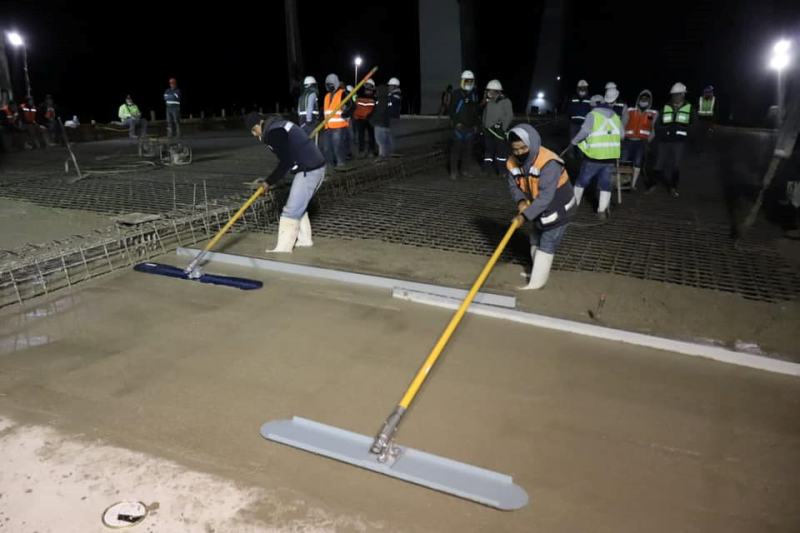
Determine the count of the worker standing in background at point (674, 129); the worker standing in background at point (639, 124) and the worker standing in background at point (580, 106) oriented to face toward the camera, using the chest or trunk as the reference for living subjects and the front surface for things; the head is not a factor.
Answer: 3

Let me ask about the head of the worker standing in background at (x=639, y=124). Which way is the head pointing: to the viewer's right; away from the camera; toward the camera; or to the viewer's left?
toward the camera

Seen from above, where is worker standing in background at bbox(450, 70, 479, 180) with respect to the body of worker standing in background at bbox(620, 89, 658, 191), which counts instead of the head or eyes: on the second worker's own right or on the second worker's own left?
on the second worker's own right

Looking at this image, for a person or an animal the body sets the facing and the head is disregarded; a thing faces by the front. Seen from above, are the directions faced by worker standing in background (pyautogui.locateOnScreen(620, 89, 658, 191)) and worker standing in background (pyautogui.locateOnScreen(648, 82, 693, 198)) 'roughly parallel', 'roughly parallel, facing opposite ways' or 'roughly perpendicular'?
roughly parallel

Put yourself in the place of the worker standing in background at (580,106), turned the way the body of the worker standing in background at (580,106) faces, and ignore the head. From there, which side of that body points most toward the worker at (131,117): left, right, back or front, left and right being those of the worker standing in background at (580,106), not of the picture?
right

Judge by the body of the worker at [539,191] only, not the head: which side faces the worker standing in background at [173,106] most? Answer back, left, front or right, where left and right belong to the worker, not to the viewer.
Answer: right

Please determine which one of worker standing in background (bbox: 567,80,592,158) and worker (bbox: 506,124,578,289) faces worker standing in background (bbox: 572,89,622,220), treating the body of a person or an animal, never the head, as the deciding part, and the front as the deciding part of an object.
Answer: worker standing in background (bbox: 567,80,592,158)

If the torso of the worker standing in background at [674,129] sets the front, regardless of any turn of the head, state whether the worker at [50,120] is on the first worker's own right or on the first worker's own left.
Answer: on the first worker's own right

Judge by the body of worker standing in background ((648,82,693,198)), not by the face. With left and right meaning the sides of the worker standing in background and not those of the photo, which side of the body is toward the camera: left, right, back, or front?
front

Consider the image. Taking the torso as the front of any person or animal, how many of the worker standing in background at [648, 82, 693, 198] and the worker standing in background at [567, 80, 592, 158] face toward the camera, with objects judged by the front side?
2

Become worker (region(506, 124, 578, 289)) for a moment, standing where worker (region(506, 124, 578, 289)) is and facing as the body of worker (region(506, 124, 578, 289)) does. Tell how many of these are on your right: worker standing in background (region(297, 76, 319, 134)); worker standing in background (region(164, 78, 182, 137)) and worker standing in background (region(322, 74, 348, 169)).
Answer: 3

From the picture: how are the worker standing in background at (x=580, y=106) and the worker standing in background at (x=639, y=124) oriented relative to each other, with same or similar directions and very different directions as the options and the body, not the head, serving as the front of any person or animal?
same or similar directions

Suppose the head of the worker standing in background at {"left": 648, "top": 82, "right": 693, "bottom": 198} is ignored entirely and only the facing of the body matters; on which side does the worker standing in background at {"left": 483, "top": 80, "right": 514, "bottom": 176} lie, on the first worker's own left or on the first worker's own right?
on the first worker's own right

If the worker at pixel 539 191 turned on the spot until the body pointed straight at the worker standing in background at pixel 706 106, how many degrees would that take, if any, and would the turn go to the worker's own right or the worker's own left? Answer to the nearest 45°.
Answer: approximately 135° to the worker's own right

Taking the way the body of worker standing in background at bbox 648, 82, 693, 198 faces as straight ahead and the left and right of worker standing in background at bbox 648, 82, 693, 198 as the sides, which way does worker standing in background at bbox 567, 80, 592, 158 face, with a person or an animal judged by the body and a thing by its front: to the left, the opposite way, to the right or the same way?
the same way

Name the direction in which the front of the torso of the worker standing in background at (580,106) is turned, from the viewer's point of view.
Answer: toward the camera

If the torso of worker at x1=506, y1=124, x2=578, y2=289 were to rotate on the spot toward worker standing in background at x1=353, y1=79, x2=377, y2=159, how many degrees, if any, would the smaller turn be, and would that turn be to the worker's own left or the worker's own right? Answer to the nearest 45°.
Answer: approximately 90° to the worker's own right
